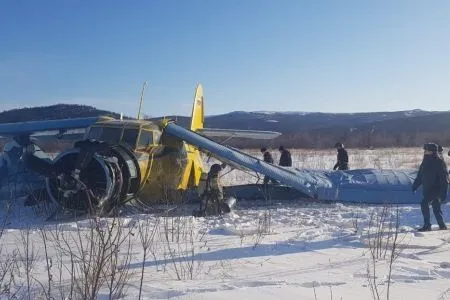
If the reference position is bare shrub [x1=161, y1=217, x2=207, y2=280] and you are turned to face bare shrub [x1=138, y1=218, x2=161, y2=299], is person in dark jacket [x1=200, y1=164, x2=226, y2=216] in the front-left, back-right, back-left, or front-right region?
back-right

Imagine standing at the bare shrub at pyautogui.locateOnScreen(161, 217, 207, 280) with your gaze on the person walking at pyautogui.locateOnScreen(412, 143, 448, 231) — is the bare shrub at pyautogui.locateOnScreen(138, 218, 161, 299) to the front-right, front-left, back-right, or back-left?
back-right

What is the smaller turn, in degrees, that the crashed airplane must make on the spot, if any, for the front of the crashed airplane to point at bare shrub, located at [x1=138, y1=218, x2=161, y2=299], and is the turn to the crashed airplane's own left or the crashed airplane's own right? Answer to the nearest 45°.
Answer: approximately 45° to the crashed airplane's own left

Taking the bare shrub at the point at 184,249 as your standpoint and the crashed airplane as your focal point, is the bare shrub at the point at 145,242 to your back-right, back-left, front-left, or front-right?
back-left

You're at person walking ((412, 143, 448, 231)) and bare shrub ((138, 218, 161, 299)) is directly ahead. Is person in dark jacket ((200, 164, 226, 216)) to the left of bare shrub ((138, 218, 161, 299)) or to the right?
right

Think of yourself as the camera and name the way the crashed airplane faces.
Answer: facing the viewer and to the left of the viewer

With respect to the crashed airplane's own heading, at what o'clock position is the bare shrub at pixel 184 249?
The bare shrub is roughly at 10 o'clock from the crashed airplane.

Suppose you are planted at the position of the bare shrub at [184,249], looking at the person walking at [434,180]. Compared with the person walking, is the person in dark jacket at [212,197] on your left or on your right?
left
